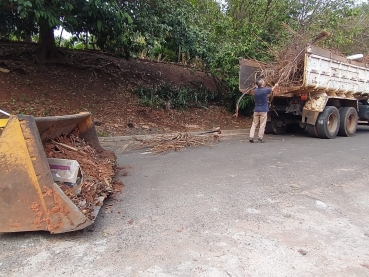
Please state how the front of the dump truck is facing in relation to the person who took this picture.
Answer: facing away from the viewer and to the right of the viewer

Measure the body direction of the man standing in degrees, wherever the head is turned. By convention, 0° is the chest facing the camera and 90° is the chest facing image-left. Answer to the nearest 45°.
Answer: approximately 225°

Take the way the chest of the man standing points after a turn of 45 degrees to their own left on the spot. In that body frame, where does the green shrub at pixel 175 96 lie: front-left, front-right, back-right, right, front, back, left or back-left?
front-left

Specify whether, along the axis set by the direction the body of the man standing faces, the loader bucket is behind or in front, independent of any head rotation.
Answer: behind

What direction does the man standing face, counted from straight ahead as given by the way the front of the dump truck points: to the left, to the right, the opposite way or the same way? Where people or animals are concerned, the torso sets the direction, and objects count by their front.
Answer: the same way
